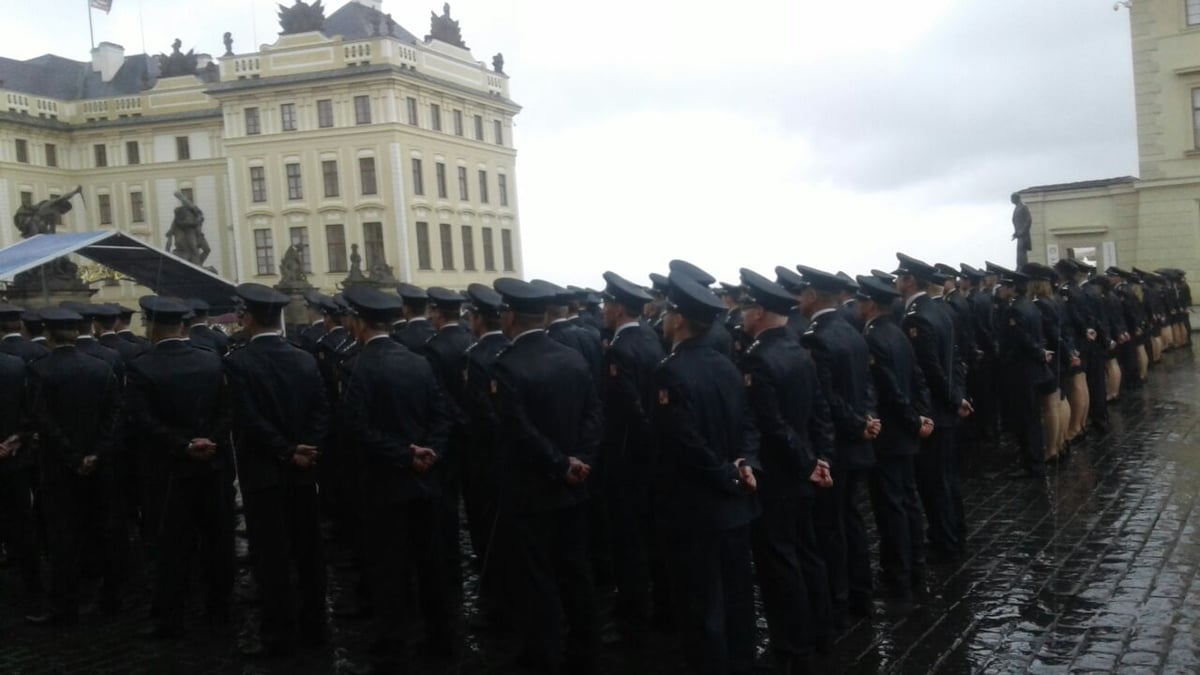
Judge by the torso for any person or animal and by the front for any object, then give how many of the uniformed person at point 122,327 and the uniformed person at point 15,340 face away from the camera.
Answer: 2

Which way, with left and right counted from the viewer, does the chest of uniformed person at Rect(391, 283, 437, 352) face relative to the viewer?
facing away from the viewer and to the left of the viewer

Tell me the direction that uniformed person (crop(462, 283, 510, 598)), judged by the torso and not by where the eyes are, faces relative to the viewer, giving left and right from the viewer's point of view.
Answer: facing away from the viewer and to the left of the viewer

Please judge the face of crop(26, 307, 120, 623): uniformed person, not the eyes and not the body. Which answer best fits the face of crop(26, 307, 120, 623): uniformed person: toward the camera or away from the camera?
away from the camera

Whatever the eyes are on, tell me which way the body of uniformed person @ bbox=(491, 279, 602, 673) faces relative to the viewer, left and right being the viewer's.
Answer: facing away from the viewer and to the left of the viewer

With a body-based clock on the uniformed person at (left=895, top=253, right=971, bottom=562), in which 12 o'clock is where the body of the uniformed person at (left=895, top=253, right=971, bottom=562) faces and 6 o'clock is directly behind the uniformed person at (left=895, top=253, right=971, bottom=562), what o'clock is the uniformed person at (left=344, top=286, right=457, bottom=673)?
the uniformed person at (left=344, top=286, right=457, bottom=673) is roughly at 9 o'clock from the uniformed person at (left=895, top=253, right=971, bottom=562).

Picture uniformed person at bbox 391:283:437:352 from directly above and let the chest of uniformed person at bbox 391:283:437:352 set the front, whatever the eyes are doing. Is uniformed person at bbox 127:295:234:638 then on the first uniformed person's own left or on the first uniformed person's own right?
on the first uniformed person's own left

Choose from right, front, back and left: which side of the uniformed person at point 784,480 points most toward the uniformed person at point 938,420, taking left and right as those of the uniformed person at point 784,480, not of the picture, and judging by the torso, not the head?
right

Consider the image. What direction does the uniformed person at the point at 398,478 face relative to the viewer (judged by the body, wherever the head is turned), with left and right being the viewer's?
facing away from the viewer and to the left of the viewer

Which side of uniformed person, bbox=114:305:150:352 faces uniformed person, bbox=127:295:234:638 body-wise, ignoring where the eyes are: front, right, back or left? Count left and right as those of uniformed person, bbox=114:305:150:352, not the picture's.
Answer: back

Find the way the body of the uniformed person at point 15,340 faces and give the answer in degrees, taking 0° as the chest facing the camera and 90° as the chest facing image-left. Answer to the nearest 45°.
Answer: approximately 180°

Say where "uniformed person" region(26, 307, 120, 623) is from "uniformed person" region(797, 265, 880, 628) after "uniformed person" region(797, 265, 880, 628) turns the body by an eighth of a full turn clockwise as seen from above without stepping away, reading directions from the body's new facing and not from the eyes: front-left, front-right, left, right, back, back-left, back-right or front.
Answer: left
